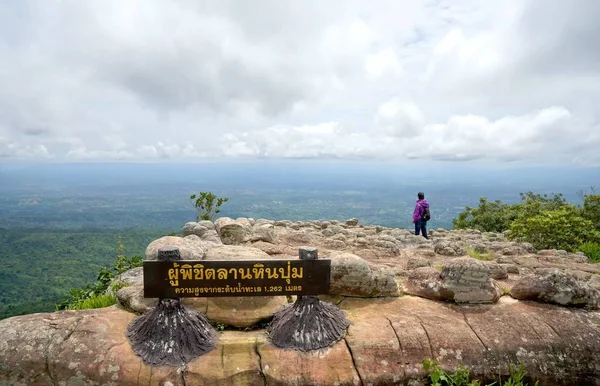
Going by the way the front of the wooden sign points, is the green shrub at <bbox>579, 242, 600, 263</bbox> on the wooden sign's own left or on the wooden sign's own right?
on the wooden sign's own left

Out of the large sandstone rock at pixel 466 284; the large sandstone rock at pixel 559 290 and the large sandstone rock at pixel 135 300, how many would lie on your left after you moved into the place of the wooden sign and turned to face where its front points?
2

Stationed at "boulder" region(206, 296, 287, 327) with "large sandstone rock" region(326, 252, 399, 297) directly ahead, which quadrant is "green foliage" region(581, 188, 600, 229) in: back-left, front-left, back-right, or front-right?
front-left

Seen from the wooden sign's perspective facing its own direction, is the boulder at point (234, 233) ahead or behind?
behind

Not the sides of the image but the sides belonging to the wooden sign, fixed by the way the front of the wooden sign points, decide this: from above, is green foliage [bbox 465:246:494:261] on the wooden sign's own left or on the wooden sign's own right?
on the wooden sign's own left

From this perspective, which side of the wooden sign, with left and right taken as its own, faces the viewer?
front

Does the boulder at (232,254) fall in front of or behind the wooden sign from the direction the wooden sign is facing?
behind

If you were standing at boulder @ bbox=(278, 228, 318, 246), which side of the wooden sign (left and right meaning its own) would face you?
back

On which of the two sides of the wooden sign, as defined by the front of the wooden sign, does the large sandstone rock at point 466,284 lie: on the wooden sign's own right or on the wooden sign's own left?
on the wooden sign's own left

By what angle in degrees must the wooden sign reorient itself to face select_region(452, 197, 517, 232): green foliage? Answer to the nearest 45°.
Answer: approximately 135° to its left

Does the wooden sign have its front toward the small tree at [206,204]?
no

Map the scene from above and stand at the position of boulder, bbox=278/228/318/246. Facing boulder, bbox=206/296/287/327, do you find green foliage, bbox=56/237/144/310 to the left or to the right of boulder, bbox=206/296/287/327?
right

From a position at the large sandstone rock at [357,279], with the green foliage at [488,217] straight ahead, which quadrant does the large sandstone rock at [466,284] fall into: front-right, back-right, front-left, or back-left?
front-right

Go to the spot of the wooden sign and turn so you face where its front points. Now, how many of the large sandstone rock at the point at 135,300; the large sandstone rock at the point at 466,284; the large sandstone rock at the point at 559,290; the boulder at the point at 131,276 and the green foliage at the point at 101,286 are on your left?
2

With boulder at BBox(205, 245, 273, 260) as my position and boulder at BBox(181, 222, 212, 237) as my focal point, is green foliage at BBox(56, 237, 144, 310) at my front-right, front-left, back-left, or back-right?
front-left

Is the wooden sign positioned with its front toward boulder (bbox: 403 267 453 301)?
no

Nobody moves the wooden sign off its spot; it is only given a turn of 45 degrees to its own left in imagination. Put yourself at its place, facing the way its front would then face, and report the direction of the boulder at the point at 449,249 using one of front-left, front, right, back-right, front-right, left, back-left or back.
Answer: left
